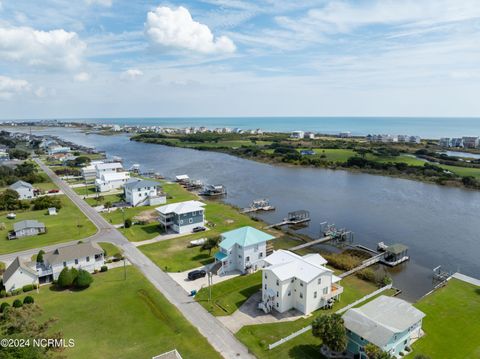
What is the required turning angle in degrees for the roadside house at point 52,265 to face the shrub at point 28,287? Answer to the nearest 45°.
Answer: approximately 90° to its right

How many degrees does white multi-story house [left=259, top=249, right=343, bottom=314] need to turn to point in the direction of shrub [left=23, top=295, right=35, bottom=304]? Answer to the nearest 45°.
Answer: approximately 45° to its right

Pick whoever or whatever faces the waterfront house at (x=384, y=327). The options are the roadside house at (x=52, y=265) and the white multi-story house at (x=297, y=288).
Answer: the roadside house at (x=52, y=265)

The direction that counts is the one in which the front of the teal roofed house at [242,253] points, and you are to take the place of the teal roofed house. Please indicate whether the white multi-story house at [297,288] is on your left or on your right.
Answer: on your left

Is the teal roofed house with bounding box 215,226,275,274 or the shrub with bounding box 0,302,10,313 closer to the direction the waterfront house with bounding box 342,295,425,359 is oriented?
the shrub
